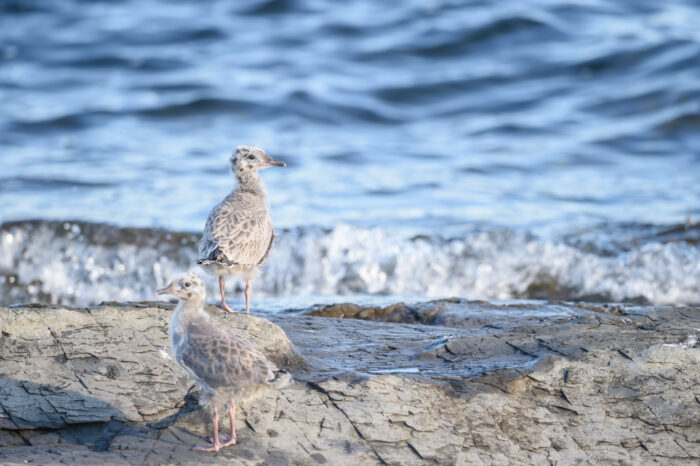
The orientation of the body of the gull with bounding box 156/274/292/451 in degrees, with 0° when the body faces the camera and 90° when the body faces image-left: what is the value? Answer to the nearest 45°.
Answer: approximately 90°

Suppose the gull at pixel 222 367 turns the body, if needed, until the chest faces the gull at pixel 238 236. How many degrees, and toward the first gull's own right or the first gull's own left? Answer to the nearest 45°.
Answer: approximately 90° to the first gull's own right
